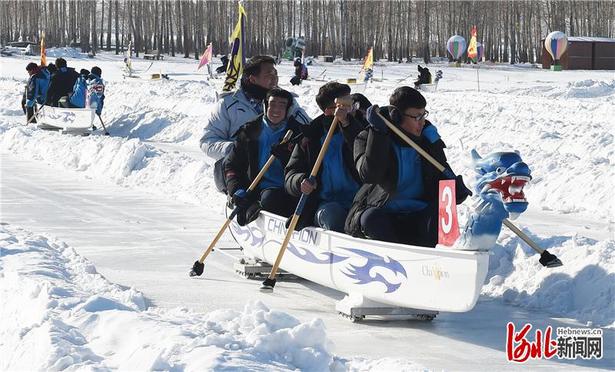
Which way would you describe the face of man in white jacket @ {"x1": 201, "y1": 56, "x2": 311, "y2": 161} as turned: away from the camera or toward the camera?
toward the camera

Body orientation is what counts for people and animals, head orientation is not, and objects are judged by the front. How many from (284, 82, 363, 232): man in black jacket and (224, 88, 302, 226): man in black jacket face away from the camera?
0

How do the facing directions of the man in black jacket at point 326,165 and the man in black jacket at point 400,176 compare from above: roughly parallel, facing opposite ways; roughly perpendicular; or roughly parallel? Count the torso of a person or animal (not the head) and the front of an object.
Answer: roughly parallel

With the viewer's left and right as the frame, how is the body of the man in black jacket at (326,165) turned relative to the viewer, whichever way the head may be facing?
facing the viewer and to the right of the viewer

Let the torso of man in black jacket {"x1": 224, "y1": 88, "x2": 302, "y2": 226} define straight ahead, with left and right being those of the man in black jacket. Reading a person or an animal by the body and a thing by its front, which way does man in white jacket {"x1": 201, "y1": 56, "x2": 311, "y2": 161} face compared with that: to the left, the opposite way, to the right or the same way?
the same way

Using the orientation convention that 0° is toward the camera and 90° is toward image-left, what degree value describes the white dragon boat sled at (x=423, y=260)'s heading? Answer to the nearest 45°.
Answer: approximately 315°

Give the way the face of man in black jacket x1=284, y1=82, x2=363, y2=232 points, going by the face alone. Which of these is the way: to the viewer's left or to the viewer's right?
to the viewer's right

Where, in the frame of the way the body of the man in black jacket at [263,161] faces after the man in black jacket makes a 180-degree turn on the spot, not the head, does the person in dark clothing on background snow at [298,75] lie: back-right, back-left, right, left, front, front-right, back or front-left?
front-right

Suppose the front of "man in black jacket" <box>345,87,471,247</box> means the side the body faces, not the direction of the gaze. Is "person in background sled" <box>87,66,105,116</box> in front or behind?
behind

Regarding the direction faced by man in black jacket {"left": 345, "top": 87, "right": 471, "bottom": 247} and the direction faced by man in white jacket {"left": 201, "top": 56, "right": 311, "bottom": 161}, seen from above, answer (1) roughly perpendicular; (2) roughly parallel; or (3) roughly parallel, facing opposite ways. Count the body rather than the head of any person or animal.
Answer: roughly parallel

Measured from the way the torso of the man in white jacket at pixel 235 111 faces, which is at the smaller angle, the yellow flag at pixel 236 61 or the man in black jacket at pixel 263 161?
the man in black jacket

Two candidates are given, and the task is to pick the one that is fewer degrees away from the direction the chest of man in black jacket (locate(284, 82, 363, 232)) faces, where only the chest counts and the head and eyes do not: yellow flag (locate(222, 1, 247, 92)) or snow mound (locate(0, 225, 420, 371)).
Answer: the snow mound

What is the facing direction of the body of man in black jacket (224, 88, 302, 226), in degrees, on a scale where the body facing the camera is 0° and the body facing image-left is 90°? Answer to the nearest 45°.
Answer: approximately 315°

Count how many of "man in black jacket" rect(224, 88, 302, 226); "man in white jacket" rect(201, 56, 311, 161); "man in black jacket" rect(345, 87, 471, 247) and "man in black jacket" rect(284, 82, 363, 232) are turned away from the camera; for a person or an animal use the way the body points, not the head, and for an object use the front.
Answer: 0

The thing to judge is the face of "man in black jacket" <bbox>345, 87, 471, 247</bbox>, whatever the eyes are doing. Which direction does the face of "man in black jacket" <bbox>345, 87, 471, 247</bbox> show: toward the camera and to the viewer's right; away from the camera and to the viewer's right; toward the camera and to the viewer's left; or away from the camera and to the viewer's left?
toward the camera and to the viewer's right

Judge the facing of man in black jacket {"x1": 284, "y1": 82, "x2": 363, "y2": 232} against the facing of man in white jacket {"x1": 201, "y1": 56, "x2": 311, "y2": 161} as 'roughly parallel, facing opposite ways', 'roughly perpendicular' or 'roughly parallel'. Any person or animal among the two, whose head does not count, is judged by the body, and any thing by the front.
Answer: roughly parallel
